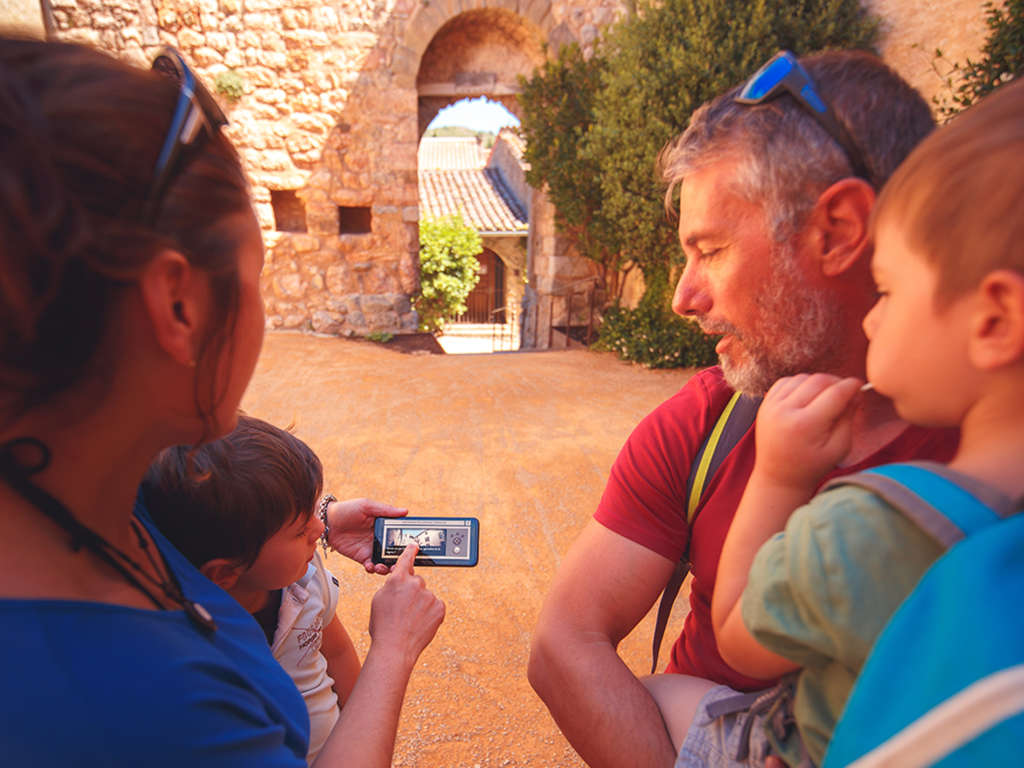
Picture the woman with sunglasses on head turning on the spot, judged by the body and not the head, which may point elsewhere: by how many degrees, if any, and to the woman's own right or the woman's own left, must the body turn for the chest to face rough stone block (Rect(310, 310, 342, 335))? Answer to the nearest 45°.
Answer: approximately 45° to the woman's own left

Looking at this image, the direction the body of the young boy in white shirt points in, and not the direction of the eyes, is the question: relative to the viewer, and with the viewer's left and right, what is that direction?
facing to the right of the viewer

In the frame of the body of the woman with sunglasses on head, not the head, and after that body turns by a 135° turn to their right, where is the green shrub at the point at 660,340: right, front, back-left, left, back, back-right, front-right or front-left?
back-left

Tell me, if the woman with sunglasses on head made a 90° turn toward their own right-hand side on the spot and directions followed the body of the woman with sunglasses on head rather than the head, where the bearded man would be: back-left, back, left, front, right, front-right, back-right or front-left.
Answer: front-left

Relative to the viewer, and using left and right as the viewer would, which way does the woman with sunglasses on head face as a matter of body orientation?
facing away from the viewer and to the right of the viewer

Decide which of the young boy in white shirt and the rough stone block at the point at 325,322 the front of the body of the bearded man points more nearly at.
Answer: the young boy in white shirt

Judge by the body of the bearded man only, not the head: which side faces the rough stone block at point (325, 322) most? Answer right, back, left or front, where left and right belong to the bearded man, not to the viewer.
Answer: right

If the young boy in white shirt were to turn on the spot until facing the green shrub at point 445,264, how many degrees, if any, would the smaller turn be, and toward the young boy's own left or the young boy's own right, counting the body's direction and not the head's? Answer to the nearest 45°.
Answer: approximately 90° to the young boy's own left

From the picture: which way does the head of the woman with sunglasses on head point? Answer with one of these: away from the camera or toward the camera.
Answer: away from the camera

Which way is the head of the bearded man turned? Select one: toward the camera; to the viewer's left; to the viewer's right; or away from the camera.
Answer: to the viewer's left

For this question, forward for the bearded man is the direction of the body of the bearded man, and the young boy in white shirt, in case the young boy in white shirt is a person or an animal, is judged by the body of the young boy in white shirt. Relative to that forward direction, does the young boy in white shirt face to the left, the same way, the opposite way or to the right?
the opposite way

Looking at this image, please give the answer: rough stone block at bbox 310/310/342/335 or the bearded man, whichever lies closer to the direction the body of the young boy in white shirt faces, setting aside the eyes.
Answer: the bearded man

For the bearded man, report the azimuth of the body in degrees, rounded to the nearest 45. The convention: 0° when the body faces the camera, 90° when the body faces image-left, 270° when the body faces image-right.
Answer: approximately 45°

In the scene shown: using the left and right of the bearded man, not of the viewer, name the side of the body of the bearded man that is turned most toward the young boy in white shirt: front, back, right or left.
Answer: front

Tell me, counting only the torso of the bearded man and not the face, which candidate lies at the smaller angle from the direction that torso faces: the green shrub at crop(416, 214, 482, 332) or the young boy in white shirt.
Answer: the young boy in white shirt

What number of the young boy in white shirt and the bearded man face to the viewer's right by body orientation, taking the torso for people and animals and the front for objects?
1
